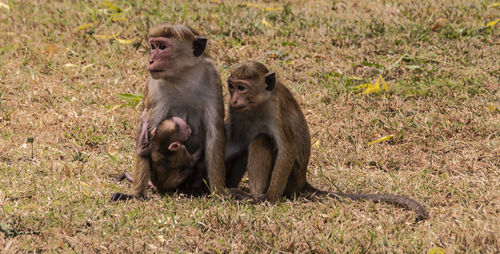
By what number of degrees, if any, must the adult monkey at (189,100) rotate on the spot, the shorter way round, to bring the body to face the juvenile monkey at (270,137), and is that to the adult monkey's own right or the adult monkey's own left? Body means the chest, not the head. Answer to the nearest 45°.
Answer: approximately 90° to the adult monkey's own left

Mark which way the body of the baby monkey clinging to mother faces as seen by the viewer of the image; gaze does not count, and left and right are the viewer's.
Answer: facing away from the viewer and to the right of the viewer

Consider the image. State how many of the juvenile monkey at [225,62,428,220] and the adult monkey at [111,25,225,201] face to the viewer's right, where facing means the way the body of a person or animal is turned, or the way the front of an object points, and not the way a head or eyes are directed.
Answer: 0

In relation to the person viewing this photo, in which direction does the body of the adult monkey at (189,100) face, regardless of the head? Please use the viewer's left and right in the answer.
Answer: facing the viewer and to the left of the viewer

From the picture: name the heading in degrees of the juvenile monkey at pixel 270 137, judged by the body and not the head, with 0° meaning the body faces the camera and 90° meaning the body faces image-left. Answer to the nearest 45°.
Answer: approximately 45°

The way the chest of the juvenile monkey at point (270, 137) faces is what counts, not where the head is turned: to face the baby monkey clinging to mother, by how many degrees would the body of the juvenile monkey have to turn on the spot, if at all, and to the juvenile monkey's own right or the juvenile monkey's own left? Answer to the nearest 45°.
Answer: approximately 45° to the juvenile monkey's own right

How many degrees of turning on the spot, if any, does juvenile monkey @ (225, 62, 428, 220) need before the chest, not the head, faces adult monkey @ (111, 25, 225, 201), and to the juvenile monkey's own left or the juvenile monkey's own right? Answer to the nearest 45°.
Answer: approximately 45° to the juvenile monkey's own right

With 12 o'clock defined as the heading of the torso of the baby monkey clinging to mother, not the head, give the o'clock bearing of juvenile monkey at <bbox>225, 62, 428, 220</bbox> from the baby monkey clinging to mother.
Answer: The juvenile monkey is roughly at 2 o'clock from the baby monkey clinging to mother.

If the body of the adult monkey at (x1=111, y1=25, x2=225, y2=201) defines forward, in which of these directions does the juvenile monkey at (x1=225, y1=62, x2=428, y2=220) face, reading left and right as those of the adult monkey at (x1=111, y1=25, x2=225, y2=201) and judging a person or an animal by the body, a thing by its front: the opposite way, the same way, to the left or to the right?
the same way
